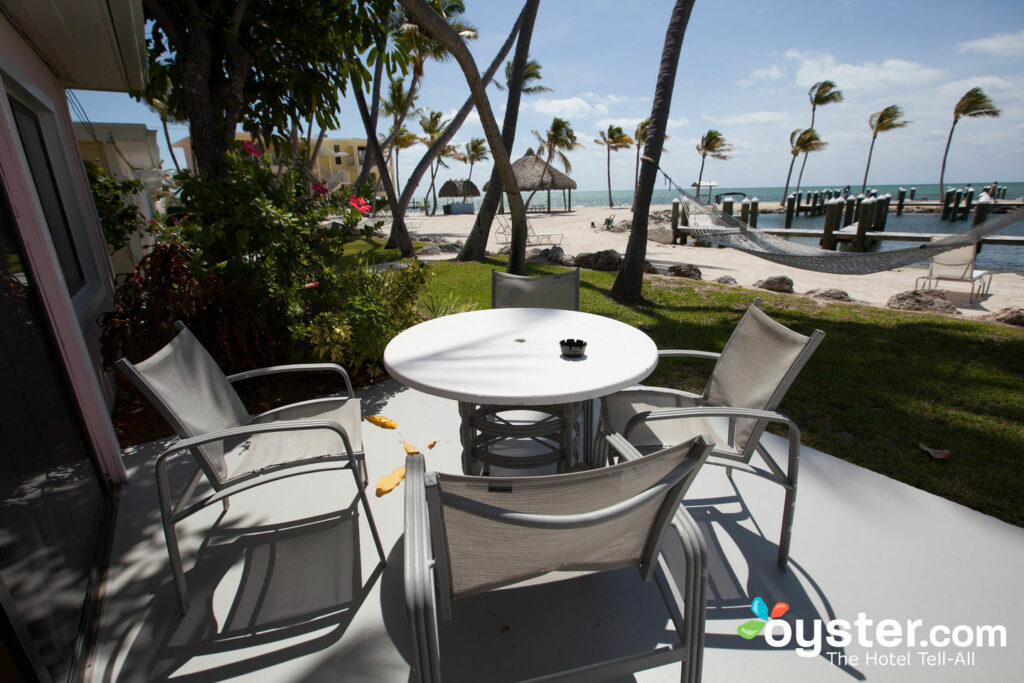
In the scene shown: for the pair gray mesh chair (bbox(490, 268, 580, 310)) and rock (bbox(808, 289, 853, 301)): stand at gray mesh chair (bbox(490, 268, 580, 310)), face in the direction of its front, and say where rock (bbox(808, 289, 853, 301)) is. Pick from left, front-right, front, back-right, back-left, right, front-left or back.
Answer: back-left

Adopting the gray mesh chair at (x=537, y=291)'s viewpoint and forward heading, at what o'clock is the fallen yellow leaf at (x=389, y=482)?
The fallen yellow leaf is roughly at 1 o'clock from the gray mesh chair.

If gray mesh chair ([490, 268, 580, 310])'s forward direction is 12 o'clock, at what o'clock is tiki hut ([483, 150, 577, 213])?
The tiki hut is roughly at 6 o'clock from the gray mesh chair.

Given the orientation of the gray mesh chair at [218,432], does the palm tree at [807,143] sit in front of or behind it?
in front

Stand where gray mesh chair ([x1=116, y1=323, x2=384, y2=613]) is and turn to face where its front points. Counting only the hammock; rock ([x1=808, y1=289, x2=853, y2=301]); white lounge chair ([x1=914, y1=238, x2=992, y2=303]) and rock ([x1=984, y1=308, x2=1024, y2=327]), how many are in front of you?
4

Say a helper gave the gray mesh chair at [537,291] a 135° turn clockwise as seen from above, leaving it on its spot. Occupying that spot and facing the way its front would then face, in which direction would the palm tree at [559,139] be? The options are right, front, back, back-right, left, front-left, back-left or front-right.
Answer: front-right

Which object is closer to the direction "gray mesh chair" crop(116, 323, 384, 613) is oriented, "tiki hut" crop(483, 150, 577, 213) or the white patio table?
the white patio table

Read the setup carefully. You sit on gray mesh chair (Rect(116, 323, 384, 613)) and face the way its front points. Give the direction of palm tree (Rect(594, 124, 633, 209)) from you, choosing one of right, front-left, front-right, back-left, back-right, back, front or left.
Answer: front-left

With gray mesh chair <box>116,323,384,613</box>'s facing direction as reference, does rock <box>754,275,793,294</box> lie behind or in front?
in front

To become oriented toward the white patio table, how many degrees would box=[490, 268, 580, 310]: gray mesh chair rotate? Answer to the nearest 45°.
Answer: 0° — it already faces it

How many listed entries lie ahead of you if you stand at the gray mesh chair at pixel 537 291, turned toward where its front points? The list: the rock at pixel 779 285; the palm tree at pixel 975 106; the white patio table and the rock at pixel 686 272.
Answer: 1

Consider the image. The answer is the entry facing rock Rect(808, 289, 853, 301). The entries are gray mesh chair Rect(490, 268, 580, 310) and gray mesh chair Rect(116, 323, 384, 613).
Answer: gray mesh chair Rect(116, 323, 384, 613)

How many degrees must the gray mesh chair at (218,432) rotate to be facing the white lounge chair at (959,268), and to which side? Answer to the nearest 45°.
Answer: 0° — it already faces it

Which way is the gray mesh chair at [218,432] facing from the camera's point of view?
to the viewer's right

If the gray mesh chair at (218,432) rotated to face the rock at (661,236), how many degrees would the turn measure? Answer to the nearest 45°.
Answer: approximately 45° to its left

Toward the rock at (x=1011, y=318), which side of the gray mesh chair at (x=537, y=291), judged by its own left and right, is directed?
left
